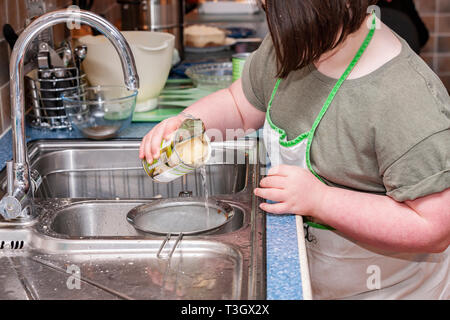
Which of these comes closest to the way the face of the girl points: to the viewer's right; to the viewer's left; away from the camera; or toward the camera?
to the viewer's left

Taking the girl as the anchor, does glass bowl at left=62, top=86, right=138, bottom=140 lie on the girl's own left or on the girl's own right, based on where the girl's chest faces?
on the girl's own right

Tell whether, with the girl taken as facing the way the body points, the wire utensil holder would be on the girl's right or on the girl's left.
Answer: on the girl's right

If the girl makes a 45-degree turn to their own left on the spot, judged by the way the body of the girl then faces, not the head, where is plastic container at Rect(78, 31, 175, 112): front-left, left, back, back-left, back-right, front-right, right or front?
back-right

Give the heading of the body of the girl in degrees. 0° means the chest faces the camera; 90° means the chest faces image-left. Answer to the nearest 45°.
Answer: approximately 45°

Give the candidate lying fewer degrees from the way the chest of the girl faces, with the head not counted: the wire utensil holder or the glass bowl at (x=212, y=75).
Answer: the wire utensil holder
